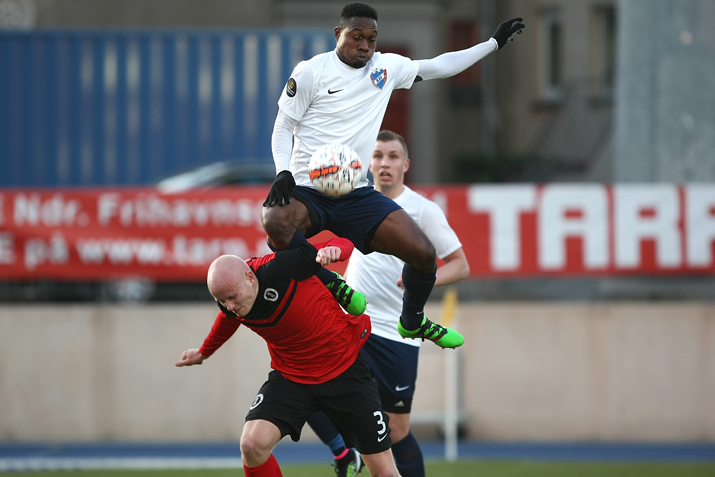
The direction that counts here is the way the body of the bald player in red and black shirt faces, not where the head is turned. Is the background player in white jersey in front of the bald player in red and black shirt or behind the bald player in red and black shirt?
behind

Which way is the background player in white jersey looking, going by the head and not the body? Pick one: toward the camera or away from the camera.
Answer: toward the camera

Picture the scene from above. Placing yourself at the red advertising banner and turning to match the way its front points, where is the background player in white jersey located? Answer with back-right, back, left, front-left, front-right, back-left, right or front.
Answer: front

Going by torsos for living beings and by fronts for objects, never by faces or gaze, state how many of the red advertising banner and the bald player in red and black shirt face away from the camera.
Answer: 0

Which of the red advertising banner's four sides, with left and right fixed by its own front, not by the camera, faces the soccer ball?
front

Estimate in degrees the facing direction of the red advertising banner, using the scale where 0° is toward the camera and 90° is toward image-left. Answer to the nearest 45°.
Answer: approximately 0°

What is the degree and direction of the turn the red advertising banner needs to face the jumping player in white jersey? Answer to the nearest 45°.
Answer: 0° — it already faces them

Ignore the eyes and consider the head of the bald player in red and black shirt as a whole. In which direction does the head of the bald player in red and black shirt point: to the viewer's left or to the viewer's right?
to the viewer's left

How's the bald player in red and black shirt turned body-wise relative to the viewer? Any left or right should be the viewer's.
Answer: facing the viewer and to the left of the viewer

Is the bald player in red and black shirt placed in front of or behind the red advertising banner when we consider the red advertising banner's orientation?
in front

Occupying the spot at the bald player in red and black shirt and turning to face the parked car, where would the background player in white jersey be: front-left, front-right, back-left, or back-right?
front-right
